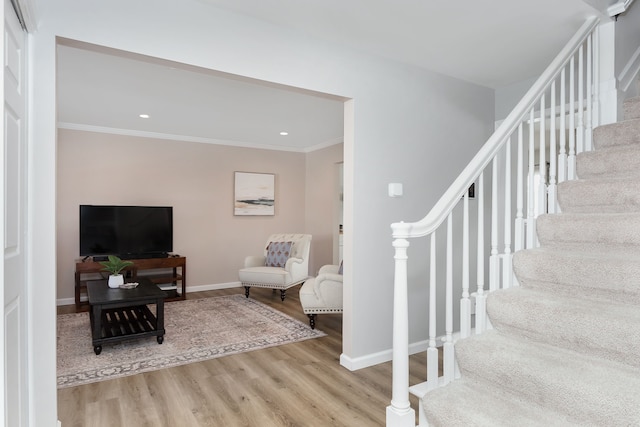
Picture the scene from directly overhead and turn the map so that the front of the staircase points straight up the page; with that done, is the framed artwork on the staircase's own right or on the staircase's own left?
on the staircase's own right

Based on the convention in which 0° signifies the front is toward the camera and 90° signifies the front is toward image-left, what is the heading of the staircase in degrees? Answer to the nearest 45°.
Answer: approximately 45°

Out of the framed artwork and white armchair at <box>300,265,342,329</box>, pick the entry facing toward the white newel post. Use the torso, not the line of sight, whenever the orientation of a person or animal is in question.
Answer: the framed artwork

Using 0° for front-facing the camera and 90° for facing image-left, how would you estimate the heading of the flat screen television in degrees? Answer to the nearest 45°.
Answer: approximately 0°

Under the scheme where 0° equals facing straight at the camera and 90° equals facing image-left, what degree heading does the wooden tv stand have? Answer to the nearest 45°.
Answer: approximately 0°

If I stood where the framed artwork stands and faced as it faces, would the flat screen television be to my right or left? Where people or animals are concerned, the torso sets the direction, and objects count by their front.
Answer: on my right

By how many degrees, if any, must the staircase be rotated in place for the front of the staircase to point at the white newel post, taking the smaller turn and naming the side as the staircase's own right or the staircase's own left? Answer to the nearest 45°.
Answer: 0° — it already faces it

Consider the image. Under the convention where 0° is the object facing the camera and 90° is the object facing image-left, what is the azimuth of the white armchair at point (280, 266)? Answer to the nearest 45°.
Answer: approximately 45°

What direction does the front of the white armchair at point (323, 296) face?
to the viewer's left

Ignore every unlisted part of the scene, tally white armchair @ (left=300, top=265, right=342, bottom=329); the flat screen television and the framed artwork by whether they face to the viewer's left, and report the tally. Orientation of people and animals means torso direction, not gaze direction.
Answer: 1

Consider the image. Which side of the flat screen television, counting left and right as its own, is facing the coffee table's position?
front

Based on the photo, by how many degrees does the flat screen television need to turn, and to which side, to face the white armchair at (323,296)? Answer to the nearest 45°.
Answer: approximately 45° to its left

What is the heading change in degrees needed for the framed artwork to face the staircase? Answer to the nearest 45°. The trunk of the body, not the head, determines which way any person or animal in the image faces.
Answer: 0° — it already faces it

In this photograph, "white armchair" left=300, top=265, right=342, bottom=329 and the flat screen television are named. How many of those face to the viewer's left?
1

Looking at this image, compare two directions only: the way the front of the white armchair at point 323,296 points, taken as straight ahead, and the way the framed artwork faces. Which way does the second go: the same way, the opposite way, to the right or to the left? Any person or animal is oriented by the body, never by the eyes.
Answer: to the left
